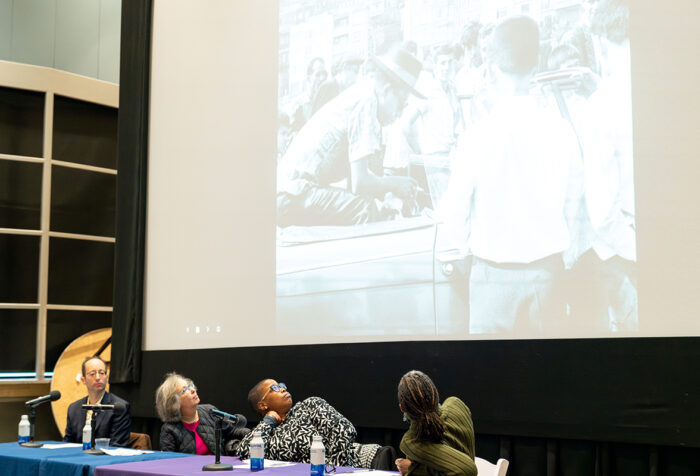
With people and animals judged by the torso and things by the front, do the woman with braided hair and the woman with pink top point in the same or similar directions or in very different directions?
very different directions

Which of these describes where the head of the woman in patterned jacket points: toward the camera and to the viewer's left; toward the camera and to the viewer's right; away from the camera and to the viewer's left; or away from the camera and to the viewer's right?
toward the camera and to the viewer's right

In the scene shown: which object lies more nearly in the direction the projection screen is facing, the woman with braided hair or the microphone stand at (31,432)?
the woman with braided hair

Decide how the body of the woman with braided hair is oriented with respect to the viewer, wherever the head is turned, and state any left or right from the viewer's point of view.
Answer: facing away from the viewer and to the left of the viewer

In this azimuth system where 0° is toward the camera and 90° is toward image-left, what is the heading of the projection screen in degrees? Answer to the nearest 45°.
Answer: approximately 0°
